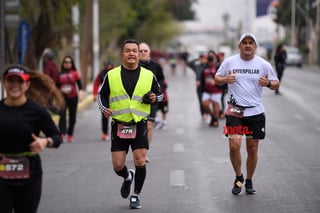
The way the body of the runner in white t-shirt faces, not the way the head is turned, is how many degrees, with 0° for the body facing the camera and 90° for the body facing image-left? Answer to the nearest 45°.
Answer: approximately 0°

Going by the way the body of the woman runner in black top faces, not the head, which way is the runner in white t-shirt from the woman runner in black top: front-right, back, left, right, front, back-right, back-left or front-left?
back-left

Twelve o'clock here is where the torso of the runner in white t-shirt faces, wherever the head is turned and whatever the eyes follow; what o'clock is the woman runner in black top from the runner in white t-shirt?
The woman runner in black top is roughly at 1 o'clock from the runner in white t-shirt.

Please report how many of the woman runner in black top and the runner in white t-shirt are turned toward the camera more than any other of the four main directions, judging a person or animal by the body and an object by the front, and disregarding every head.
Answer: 2
